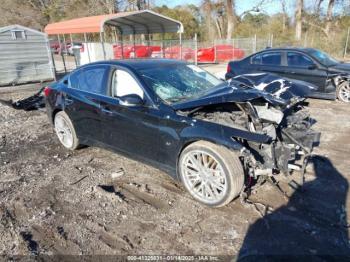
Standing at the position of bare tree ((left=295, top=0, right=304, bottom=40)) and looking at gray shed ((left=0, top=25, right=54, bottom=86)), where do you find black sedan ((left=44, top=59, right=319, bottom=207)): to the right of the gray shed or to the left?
left

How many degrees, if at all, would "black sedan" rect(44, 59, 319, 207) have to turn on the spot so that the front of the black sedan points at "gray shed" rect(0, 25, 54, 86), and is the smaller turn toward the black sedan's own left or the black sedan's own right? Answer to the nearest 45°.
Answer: approximately 180°

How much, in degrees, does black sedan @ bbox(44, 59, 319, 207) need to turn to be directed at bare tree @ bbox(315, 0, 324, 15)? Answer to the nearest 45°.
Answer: approximately 90° to its left

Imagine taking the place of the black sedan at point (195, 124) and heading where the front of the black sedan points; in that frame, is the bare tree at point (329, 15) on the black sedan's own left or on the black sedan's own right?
on the black sedan's own left

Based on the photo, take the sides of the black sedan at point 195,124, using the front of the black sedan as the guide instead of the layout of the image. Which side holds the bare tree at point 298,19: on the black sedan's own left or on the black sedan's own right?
on the black sedan's own left

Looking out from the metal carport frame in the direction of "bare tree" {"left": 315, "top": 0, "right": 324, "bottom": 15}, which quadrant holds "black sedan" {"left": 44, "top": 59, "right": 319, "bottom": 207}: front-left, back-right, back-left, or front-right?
back-right

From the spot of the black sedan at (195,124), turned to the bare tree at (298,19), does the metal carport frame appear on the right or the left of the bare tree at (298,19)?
left

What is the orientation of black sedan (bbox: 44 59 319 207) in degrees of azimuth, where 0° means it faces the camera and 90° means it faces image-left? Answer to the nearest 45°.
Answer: approximately 315°

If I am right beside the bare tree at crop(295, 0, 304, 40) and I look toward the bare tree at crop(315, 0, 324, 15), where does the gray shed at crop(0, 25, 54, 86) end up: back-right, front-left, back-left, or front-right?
back-left
